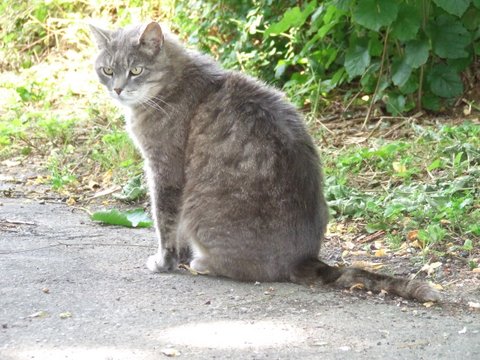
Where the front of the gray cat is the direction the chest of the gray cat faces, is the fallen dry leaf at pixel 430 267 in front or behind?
behind

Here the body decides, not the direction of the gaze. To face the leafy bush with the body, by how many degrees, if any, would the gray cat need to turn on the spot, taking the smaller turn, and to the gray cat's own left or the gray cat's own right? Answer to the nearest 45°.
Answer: approximately 90° to the gray cat's own right

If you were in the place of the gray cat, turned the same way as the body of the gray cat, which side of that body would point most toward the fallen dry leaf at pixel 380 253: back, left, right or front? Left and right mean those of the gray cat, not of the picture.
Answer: back

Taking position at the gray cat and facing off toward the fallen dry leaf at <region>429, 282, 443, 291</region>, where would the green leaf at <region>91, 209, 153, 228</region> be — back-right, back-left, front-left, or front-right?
back-left

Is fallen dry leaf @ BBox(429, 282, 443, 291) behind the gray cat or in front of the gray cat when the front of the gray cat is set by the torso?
behind

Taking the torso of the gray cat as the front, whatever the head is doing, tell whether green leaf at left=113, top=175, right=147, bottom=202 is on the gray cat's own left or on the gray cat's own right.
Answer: on the gray cat's own right

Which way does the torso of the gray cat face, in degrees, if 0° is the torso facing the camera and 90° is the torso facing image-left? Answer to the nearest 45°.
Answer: approximately 90°

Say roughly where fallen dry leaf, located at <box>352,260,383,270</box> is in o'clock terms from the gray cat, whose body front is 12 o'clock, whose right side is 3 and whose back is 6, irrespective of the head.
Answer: The fallen dry leaf is roughly at 6 o'clock from the gray cat.

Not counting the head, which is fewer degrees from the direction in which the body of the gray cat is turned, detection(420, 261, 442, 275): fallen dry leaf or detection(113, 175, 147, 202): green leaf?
the green leaf

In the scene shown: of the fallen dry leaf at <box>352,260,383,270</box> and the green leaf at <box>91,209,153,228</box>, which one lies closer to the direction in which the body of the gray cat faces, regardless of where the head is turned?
the green leaf
